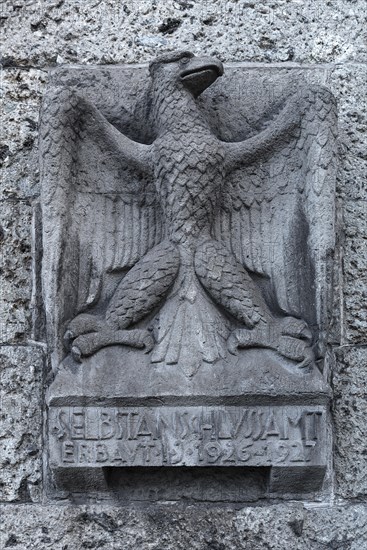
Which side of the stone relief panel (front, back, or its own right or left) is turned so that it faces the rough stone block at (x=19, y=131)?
right

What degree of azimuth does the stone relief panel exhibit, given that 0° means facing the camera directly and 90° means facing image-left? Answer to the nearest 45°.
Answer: approximately 0°
